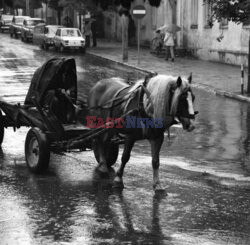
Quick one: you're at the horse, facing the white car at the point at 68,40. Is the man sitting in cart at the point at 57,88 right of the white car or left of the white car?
left

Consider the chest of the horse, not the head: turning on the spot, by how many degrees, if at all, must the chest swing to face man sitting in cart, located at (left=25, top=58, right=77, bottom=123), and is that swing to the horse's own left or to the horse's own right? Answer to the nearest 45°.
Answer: approximately 180°

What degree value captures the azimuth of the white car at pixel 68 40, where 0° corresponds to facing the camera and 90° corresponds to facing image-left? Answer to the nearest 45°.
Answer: approximately 315°

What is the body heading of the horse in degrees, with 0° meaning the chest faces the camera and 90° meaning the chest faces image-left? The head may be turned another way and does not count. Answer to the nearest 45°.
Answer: approximately 315°

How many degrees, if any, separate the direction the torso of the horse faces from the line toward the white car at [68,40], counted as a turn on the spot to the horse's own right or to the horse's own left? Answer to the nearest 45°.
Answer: approximately 135° to the horse's own left

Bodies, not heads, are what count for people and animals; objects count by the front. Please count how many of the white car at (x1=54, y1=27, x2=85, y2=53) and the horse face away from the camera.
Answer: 0

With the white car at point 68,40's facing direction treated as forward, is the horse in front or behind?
in front

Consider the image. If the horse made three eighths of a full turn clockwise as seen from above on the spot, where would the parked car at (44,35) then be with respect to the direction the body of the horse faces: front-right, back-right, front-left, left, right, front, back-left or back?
right

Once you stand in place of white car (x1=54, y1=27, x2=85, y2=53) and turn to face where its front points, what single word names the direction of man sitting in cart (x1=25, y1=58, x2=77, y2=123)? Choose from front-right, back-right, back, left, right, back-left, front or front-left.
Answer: front-right
